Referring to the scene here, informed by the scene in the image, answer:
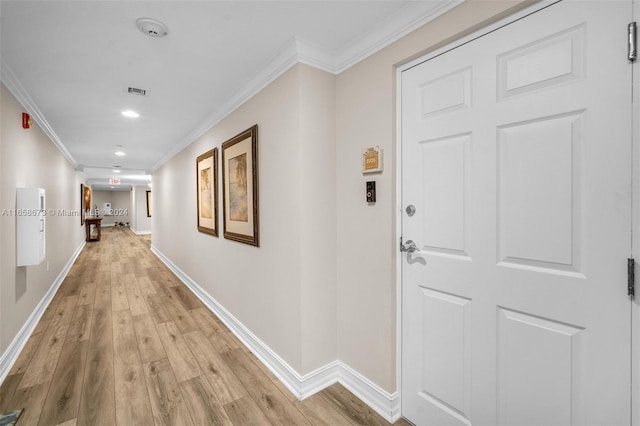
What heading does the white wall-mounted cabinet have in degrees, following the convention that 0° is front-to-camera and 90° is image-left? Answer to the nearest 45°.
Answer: approximately 270°

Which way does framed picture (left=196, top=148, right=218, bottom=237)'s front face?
to the viewer's left

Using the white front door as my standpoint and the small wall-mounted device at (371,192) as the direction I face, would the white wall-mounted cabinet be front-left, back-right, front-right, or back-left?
front-left

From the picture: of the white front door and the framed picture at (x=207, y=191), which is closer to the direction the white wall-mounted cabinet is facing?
the framed picture

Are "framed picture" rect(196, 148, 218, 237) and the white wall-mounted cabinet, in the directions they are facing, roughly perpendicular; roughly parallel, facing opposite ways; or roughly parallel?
roughly parallel, facing opposite ways

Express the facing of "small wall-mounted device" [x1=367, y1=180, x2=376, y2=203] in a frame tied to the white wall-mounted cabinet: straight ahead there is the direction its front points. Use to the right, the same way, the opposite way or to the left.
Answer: the opposite way

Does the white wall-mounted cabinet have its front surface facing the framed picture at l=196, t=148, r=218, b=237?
yes

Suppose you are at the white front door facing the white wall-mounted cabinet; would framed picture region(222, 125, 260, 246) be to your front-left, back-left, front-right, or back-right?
front-right

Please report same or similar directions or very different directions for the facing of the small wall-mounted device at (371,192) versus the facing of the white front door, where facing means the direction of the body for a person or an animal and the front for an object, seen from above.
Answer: same or similar directions

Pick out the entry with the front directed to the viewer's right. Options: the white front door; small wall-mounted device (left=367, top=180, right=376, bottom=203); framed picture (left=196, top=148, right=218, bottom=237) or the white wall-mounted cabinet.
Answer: the white wall-mounted cabinet

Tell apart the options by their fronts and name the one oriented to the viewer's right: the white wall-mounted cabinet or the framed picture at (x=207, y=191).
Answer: the white wall-mounted cabinet

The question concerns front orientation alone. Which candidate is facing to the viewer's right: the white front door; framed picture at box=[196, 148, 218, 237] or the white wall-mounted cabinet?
the white wall-mounted cabinet

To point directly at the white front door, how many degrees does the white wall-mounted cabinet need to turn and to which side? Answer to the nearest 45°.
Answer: approximately 45° to its right

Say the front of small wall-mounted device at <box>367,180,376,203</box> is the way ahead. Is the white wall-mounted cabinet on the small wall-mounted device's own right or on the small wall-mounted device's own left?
on the small wall-mounted device's own right

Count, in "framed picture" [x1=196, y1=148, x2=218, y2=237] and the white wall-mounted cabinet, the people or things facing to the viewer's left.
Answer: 1

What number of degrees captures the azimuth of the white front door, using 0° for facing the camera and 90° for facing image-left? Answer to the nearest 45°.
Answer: approximately 45°
